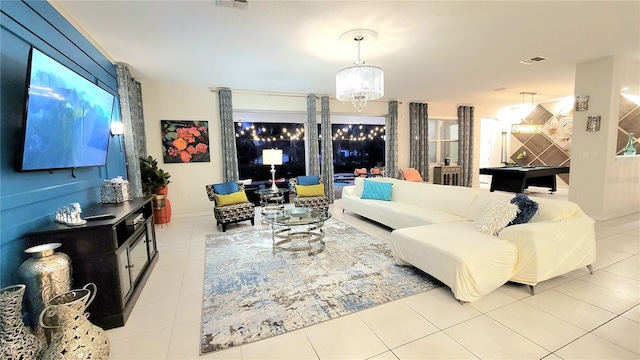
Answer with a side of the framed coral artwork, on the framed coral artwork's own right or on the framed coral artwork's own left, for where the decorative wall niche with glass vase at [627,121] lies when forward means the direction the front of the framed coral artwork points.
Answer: on the framed coral artwork's own left

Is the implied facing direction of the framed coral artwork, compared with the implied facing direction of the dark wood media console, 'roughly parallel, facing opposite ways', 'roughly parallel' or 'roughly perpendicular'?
roughly perpendicular

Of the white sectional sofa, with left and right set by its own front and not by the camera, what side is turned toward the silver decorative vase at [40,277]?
front

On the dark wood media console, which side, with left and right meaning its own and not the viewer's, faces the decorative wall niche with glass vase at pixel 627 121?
front

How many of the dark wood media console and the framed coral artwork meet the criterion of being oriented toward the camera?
1

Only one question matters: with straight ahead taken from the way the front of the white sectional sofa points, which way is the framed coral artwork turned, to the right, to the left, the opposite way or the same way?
to the left

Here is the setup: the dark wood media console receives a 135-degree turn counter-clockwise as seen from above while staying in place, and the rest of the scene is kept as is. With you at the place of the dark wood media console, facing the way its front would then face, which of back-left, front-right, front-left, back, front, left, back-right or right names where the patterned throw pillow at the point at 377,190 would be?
back-right

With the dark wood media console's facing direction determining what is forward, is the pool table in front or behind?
in front

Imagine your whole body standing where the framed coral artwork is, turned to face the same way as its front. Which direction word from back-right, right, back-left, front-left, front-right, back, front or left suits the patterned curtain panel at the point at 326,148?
left

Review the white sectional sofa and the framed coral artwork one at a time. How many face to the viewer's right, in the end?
0

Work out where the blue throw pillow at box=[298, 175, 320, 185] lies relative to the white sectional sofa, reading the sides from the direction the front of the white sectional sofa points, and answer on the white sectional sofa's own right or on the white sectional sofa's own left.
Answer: on the white sectional sofa's own right

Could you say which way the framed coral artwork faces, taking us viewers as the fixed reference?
facing the viewer

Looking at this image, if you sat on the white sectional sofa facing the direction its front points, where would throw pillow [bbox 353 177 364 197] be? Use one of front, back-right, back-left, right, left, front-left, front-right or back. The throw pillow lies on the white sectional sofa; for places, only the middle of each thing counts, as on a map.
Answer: right

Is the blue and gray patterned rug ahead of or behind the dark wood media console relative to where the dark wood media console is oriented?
ahead

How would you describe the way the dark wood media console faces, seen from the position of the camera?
facing to the right of the viewer
